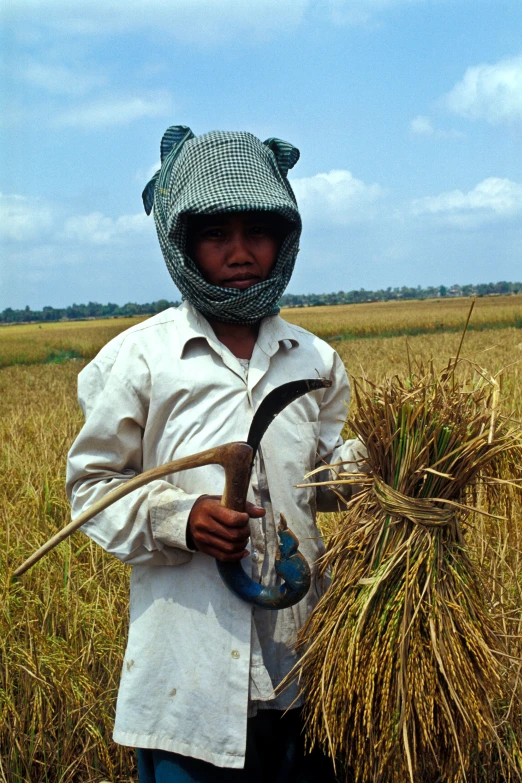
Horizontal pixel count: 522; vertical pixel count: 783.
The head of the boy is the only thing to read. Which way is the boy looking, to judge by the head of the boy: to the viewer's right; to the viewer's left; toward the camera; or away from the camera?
toward the camera
